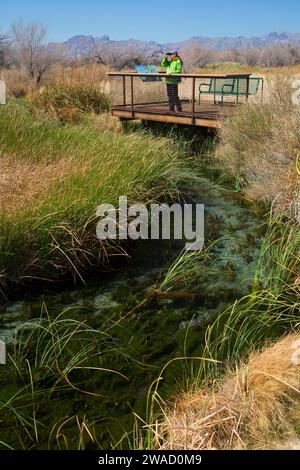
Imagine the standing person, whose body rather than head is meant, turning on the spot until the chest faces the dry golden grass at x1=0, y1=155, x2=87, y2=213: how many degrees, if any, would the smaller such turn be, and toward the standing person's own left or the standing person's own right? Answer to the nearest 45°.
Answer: approximately 45° to the standing person's own left

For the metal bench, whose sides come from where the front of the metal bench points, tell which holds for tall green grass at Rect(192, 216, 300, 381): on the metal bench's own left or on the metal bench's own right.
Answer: on the metal bench's own left

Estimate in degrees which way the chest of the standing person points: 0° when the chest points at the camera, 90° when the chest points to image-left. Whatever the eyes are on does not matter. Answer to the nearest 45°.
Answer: approximately 45°

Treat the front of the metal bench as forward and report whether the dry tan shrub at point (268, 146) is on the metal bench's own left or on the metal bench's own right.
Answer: on the metal bench's own left

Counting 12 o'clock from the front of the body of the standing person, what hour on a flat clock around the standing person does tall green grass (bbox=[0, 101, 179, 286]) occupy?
The tall green grass is roughly at 11 o'clock from the standing person.

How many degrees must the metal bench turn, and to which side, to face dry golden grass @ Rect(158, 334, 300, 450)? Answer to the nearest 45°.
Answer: approximately 45° to its left

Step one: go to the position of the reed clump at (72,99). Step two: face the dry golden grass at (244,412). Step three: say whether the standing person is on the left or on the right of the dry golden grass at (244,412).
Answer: left
